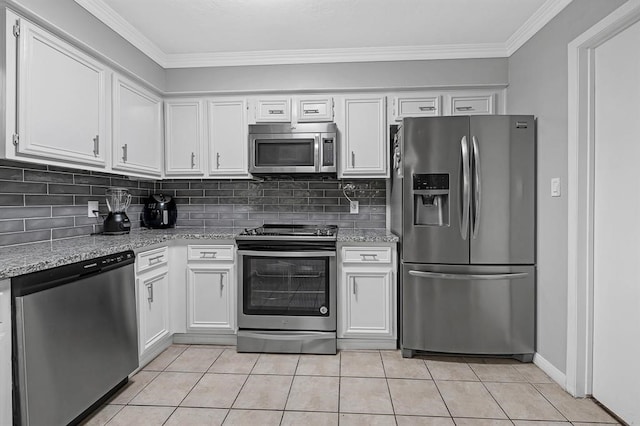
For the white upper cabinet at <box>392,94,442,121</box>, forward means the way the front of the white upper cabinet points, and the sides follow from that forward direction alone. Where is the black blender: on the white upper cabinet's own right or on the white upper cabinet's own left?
on the white upper cabinet's own right

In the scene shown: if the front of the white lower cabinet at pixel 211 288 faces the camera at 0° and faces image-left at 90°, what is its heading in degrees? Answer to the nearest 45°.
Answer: approximately 0°

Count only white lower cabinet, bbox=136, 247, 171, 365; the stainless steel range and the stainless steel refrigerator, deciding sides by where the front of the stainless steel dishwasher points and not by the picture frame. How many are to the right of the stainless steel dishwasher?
0

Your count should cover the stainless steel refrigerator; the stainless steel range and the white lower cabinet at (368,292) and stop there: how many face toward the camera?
3

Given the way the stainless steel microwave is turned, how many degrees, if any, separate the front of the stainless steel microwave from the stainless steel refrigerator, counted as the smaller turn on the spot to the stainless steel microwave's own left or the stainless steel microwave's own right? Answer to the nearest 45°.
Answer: approximately 45° to the stainless steel microwave's own left

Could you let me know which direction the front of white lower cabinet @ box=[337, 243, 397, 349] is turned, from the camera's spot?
facing the viewer

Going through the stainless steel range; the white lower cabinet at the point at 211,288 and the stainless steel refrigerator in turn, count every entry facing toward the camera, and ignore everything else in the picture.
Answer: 3

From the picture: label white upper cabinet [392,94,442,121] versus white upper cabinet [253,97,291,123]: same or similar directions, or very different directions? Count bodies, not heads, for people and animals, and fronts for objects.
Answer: same or similar directions

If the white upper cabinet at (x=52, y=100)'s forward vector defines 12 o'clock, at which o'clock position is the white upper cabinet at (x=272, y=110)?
the white upper cabinet at (x=272, y=110) is roughly at 10 o'clock from the white upper cabinet at (x=52, y=100).

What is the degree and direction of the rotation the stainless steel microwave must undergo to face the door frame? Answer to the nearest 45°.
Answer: approximately 45° to its left

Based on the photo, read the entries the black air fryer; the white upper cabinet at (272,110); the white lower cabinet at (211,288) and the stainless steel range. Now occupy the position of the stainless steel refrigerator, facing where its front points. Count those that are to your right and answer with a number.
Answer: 4

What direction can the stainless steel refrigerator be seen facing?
toward the camera

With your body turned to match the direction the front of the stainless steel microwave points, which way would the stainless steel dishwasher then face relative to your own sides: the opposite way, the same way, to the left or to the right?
to the left

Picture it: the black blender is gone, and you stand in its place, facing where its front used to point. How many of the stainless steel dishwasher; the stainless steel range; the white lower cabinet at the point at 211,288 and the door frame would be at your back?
0

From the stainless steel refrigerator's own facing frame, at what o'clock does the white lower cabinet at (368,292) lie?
The white lower cabinet is roughly at 3 o'clock from the stainless steel refrigerator.

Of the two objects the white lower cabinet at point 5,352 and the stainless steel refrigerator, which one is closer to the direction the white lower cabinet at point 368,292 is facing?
the white lower cabinet

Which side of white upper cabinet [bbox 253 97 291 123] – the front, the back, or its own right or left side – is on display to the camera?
front

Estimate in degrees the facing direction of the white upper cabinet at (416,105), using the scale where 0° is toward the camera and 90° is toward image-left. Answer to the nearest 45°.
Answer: approximately 0°

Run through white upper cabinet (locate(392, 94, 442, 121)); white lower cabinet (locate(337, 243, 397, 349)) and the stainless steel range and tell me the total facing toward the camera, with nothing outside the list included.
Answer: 3

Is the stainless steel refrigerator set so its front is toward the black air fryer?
no
